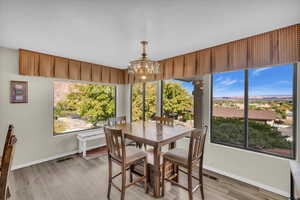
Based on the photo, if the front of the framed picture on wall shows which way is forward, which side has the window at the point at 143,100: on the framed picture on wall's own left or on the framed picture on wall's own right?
on the framed picture on wall's own left

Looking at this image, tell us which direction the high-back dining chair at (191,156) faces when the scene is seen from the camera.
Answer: facing away from the viewer and to the left of the viewer

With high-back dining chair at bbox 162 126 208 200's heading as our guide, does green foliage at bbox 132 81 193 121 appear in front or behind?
in front

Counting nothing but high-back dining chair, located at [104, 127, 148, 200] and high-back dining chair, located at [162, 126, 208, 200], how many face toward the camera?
0

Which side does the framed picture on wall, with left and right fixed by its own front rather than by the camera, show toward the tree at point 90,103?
left

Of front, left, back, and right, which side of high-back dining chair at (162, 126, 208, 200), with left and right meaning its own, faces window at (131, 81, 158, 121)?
front

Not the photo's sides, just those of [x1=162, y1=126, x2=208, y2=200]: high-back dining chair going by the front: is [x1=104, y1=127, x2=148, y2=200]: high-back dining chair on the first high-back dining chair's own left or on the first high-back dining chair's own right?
on the first high-back dining chair's own left

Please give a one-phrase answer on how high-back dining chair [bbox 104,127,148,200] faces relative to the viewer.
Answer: facing away from the viewer and to the right of the viewer

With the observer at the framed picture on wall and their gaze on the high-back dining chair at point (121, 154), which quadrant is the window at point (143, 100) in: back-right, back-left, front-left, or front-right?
front-left

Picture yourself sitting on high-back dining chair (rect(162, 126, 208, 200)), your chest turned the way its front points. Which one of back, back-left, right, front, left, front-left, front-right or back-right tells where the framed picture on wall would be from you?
front-left

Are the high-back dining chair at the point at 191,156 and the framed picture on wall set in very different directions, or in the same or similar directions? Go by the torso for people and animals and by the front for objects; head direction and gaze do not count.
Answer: very different directions

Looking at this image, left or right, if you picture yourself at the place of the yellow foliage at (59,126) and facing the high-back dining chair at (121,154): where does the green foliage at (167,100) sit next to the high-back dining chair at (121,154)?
left

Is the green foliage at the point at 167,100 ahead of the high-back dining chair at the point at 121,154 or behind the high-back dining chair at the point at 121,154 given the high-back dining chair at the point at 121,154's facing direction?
ahead

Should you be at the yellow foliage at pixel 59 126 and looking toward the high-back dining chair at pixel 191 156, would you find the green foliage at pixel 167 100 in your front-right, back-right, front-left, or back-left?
front-left
